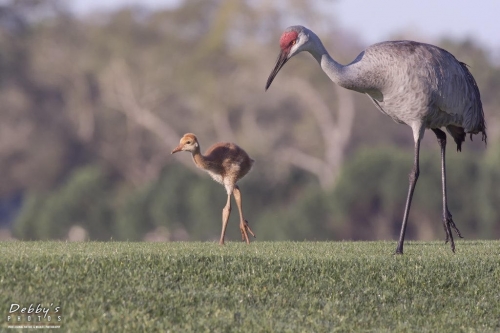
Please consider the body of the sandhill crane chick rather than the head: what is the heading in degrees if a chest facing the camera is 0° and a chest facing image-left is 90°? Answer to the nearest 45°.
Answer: approximately 90°

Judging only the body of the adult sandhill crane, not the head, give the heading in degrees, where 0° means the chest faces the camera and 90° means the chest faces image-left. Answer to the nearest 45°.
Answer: approximately 90°

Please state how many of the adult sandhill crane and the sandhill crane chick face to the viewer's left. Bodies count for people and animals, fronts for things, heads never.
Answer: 2

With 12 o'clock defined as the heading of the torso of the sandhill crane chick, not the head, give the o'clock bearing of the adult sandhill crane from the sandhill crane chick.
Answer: The adult sandhill crane is roughly at 7 o'clock from the sandhill crane chick.
